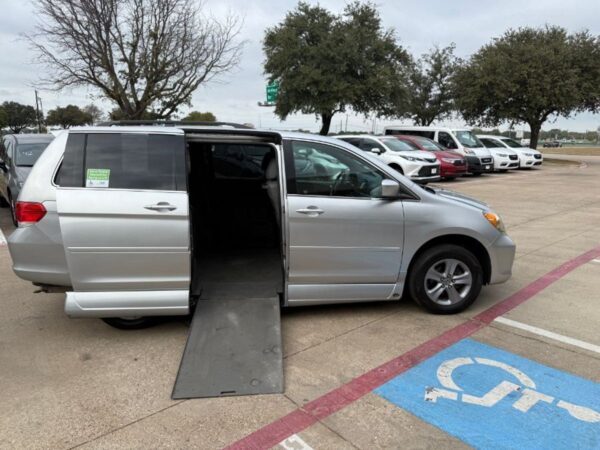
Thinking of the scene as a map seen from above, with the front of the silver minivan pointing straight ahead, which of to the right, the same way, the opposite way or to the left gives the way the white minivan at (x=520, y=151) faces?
to the right

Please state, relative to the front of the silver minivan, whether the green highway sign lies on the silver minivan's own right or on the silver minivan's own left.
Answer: on the silver minivan's own left

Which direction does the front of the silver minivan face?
to the viewer's right

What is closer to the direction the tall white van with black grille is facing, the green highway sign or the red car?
the red car

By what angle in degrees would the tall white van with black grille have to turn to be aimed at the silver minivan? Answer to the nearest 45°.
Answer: approximately 45° to its right

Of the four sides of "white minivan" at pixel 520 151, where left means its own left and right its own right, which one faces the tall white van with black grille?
right

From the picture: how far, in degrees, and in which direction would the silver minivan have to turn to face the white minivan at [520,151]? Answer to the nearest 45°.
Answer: approximately 45° to its left

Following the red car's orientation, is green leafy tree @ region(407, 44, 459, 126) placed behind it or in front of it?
behind

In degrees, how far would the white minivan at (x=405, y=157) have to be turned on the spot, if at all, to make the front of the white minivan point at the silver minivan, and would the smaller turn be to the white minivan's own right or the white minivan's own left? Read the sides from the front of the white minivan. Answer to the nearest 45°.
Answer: approximately 45° to the white minivan's own right

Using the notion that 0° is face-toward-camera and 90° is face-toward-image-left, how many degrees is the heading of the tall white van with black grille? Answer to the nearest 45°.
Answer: approximately 315°

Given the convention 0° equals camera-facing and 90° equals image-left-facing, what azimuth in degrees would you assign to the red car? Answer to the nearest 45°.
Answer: approximately 315°
